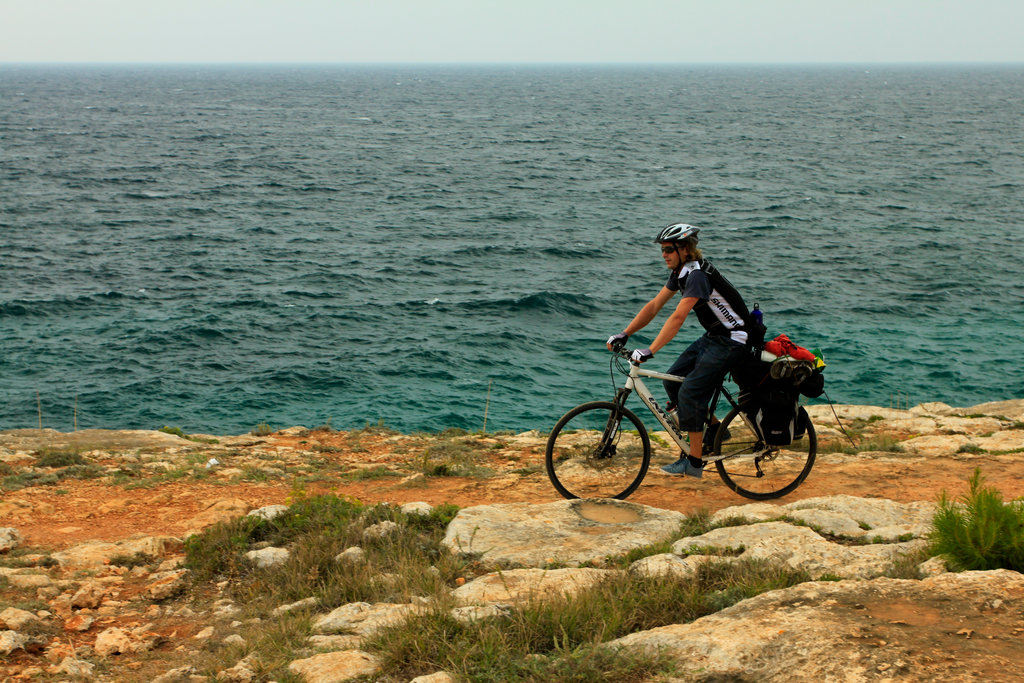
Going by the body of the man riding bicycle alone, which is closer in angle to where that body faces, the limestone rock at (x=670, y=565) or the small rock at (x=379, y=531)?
the small rock

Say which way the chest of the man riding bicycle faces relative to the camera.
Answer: to the viewer's left

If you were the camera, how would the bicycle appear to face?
facing to the left of the viewer

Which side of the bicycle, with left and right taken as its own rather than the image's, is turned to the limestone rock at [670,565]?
left

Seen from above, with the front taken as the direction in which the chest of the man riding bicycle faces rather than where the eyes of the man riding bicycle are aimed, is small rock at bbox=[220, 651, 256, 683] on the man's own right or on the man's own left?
on the man's own left

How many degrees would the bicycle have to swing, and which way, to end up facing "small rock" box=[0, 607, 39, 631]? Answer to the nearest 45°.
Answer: approximately 45° to its left

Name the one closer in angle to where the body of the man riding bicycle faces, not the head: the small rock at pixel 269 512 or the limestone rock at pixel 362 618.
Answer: the small rock

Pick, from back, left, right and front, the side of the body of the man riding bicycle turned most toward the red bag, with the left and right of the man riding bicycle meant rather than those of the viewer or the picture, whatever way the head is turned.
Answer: back
